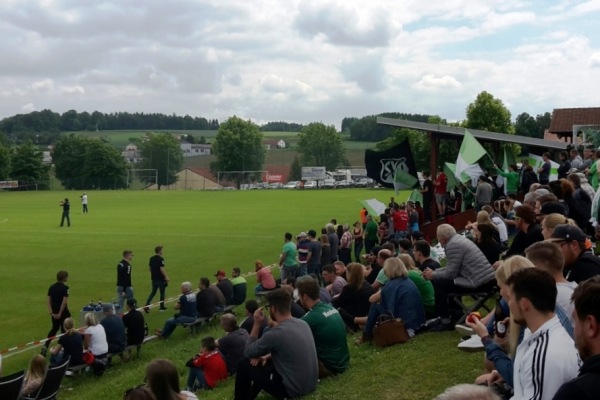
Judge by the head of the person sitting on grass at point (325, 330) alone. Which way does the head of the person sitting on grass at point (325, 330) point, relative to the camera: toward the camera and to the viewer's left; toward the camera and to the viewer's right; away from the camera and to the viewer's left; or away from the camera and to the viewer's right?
away from the camera and to the viewer's left

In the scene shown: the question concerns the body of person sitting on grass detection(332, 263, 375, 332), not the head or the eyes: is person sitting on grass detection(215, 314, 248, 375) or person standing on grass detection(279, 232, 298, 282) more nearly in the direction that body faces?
the person standing on grass

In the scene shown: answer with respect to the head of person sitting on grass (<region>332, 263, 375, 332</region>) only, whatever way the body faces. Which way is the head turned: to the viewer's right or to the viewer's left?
to the viewer's left

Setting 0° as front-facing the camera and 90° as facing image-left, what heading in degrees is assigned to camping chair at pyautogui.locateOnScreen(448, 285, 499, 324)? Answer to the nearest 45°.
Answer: approximately 90°

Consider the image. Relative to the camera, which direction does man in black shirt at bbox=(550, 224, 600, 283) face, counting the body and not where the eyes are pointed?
to the viewer's left
